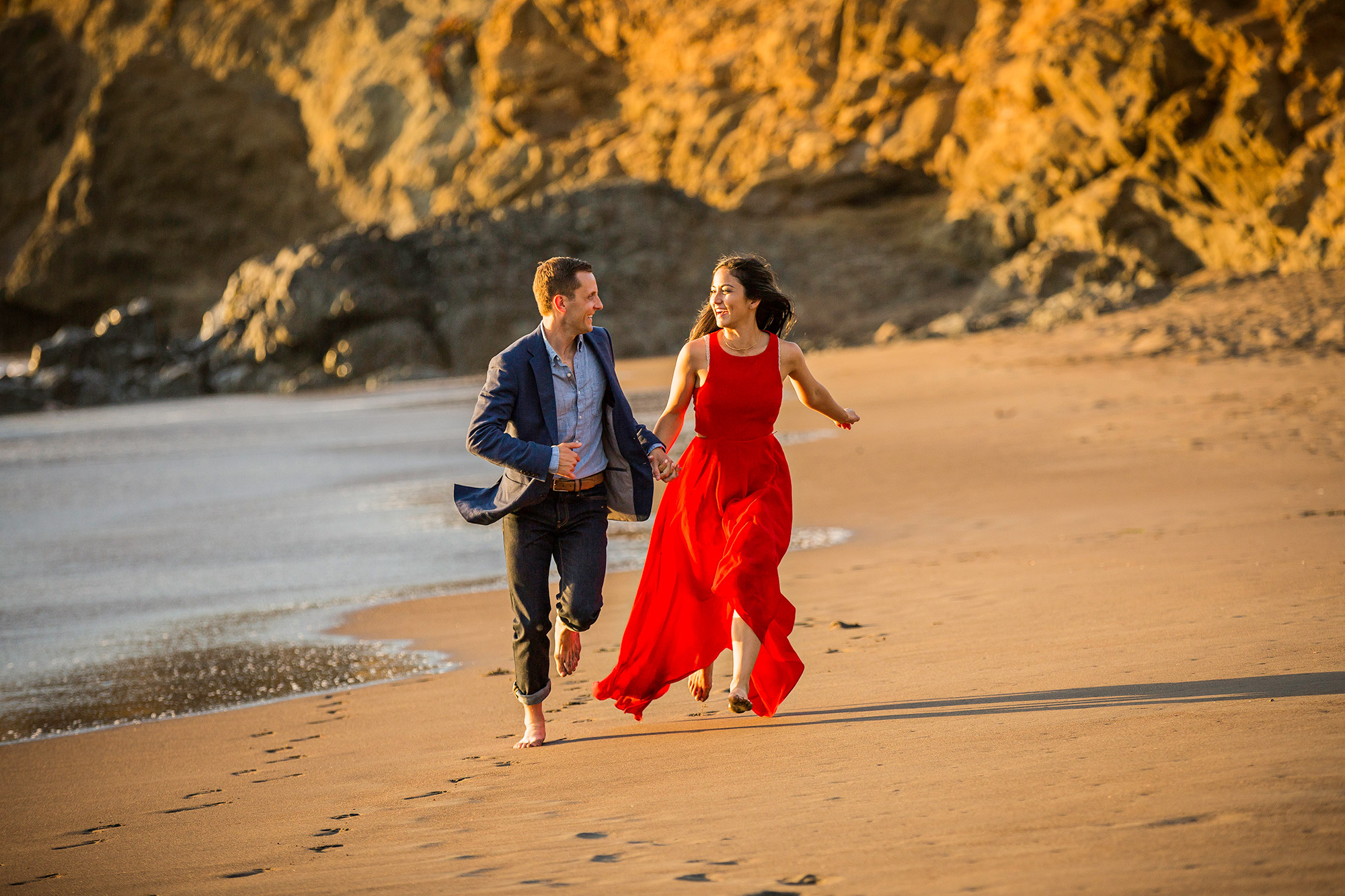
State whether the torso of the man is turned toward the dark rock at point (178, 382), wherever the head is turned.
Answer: no

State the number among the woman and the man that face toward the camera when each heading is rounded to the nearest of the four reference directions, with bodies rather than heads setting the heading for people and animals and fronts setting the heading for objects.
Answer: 2

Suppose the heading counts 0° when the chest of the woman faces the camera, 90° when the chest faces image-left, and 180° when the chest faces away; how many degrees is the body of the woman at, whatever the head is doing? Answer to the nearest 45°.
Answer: approximately 0°

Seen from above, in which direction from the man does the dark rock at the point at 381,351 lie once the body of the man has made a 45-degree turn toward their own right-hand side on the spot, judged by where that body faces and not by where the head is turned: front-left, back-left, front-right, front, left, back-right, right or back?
back-right

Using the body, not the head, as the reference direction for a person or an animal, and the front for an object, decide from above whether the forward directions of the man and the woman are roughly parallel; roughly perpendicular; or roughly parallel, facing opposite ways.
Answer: roughly parallel

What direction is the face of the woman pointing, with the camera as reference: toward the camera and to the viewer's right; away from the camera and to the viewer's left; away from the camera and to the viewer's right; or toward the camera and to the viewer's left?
toward the camera and to the viewer's left

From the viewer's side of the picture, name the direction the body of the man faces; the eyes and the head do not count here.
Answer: toward the camera

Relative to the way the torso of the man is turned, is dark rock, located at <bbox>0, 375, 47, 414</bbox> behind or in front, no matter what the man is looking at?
behind
